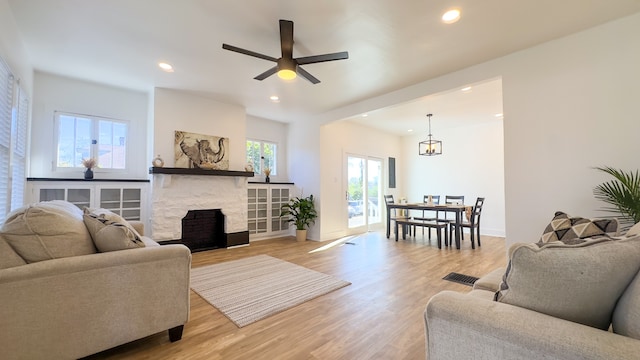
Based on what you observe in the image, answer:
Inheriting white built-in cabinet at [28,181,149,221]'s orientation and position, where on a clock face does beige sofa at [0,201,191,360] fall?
The beige sofa is roughly at 12 o'clock from the white built-in cabinet.

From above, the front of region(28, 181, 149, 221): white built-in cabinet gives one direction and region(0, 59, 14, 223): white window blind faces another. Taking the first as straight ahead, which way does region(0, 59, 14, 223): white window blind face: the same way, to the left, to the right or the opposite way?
to the left

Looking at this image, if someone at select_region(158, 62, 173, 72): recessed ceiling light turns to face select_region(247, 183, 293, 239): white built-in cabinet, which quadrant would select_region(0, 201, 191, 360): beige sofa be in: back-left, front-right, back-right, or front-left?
back-right

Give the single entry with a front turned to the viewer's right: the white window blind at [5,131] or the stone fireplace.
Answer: the white window blind

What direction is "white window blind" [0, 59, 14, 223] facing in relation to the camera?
to the viewer's right

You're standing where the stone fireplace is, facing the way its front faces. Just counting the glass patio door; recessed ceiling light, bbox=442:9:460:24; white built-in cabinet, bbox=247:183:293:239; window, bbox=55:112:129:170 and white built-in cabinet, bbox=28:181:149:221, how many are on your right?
2

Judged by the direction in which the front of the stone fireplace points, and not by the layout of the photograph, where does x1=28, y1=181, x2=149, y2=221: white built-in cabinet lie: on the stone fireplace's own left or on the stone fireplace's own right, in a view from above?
on the stone fireplace's own right

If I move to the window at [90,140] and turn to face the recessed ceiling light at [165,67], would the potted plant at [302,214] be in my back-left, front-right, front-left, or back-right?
front-left

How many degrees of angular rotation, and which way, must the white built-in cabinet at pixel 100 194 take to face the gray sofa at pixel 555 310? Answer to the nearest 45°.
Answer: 0° — it already faces it

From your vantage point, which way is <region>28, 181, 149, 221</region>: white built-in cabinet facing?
toward the camera

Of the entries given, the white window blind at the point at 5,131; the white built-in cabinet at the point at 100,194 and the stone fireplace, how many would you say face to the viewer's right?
1

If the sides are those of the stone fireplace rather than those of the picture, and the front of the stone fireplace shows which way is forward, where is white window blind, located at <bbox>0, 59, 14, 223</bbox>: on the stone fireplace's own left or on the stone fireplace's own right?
on the stone fireplace's own right

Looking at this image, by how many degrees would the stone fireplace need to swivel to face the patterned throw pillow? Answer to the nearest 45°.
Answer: approximately 45° to its left

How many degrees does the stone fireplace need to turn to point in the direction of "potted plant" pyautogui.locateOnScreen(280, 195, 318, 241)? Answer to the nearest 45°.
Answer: approximately 90° to its left

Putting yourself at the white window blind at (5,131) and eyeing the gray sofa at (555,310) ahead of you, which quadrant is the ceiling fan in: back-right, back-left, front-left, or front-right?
front-left

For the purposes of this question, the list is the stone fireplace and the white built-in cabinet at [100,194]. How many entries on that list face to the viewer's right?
0
